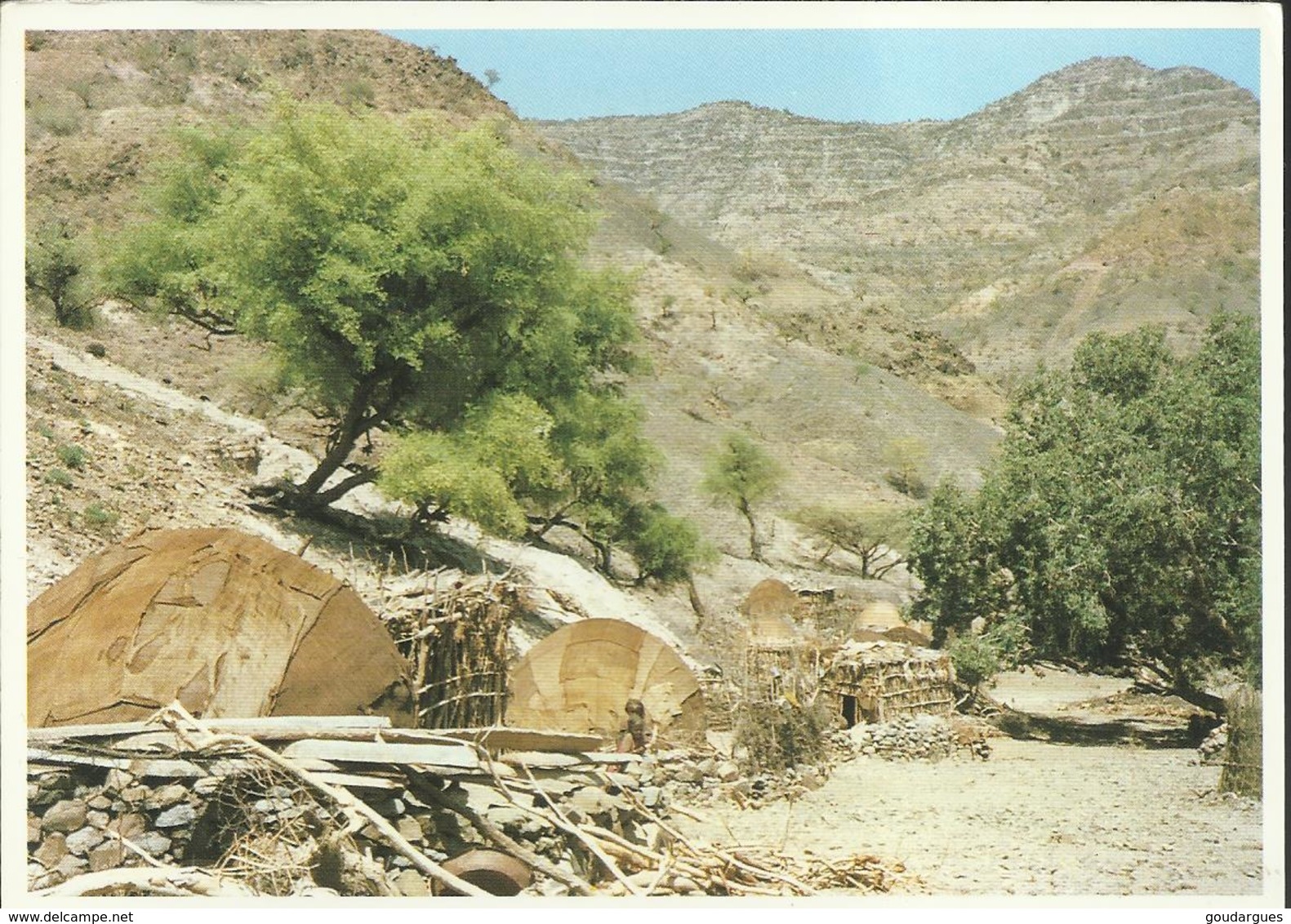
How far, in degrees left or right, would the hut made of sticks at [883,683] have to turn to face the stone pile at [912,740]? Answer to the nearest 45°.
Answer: approximately 45° to its left

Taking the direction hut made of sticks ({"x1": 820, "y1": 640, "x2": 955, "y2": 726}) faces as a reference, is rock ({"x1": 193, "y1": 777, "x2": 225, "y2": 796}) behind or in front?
in front

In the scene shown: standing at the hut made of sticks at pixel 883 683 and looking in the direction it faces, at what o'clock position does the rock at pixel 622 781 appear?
The rock is roughly at 11 o'clock from the hut made of sticks.

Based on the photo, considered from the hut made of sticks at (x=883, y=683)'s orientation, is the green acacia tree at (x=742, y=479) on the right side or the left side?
on its right

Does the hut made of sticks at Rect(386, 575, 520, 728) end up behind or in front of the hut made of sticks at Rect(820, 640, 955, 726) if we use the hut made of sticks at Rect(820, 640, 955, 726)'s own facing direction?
in front

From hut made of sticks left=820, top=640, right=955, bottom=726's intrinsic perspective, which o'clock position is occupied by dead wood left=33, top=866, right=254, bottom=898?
The dead wood is roughly at 11 o'clock from the hut made of sticks.

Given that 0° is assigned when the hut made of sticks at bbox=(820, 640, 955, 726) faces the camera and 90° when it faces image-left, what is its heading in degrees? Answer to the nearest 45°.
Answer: approximately 45°
